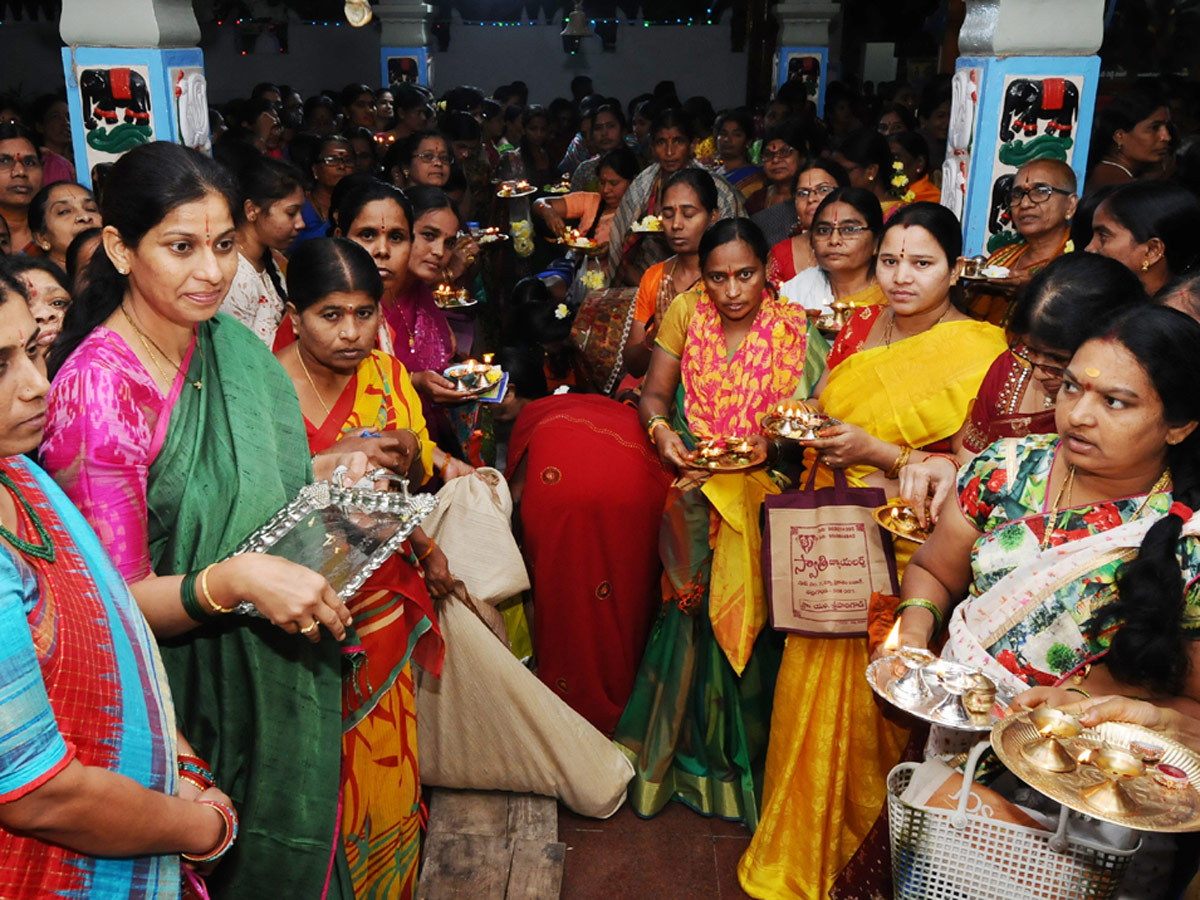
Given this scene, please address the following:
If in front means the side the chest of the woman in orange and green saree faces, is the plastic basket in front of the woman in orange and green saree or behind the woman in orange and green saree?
in front

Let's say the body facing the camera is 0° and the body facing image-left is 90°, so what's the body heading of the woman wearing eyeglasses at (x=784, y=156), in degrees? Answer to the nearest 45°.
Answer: approximately 45°

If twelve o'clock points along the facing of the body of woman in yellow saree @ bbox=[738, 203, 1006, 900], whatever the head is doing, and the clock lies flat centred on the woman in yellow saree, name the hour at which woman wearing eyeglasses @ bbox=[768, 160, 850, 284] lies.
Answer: The woman wearing eyeglasses is roughly at 4 o'clock from the woman in yellow saree.

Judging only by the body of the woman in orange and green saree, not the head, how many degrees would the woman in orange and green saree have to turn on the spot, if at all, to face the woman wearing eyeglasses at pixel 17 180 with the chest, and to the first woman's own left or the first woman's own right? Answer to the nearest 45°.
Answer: approximately 135° to the first woman's own right

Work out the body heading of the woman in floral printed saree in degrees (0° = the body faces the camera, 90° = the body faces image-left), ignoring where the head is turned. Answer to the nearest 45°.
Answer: approximately 45°

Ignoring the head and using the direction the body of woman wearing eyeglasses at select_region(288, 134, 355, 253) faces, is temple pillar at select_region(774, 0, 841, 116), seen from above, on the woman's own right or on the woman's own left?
on the woman's own left
